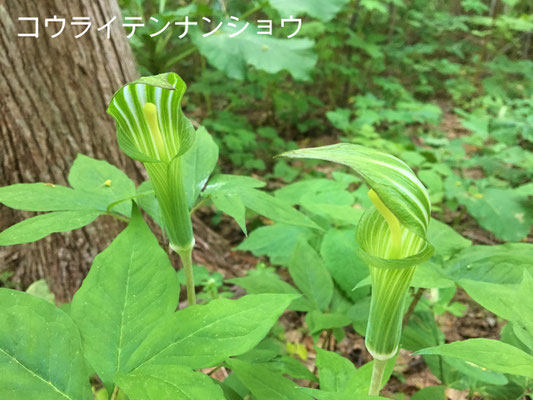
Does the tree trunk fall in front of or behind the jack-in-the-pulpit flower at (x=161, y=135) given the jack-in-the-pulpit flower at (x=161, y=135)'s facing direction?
behind

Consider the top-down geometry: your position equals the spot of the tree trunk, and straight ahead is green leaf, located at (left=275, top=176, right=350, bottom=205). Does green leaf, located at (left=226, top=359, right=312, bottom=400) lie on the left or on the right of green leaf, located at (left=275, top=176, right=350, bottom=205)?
right

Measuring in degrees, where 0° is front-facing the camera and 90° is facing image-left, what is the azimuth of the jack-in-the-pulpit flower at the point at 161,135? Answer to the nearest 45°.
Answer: approximately 0°

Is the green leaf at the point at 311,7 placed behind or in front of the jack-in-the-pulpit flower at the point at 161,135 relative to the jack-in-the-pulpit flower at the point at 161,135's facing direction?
behind
